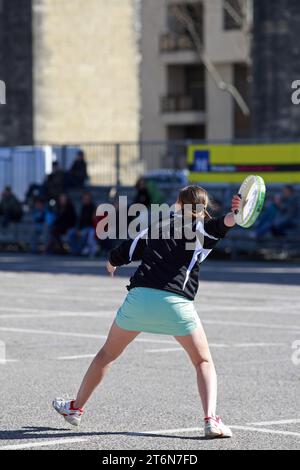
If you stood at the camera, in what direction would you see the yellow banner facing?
facing the viewer

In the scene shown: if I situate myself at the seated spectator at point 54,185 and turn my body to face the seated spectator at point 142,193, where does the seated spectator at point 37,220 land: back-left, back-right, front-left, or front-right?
back-right

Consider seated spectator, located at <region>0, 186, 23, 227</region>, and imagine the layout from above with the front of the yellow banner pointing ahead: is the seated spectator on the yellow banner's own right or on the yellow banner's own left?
on the yellow banner's own right

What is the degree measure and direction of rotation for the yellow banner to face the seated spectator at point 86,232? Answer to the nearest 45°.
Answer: approximately 90° to its right

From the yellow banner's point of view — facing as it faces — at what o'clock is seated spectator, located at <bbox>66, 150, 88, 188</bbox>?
The seated spectator is roughly at 4 o'clock from the yellow banner.

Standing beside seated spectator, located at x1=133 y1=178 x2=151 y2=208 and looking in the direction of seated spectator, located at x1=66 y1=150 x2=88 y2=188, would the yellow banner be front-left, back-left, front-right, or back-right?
back-right

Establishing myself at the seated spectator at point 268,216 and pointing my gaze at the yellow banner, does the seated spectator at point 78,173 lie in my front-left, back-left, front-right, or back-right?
front-left

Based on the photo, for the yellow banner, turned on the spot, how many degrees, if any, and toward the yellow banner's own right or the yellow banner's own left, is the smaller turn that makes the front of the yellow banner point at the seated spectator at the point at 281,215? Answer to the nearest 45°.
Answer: approximately 45° to the yellow banner's own left

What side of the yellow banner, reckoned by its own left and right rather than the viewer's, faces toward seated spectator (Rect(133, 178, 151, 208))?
right
